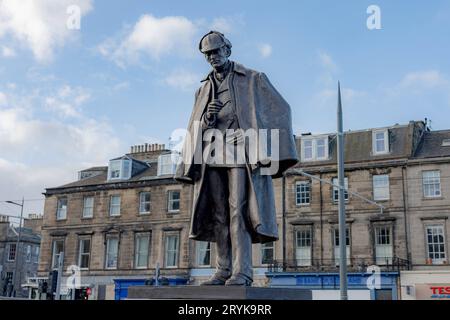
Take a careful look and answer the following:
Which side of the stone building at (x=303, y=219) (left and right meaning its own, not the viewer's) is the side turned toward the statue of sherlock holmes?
front

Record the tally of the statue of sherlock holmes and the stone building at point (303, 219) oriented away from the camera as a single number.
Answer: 0

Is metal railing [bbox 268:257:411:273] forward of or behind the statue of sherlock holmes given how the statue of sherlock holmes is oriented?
behind

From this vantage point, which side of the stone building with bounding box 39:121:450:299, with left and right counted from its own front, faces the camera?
front

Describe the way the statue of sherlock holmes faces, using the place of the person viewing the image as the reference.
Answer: facing the viewer and to the left of the viewer

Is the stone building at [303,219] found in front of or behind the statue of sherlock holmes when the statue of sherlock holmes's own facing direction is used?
behind
